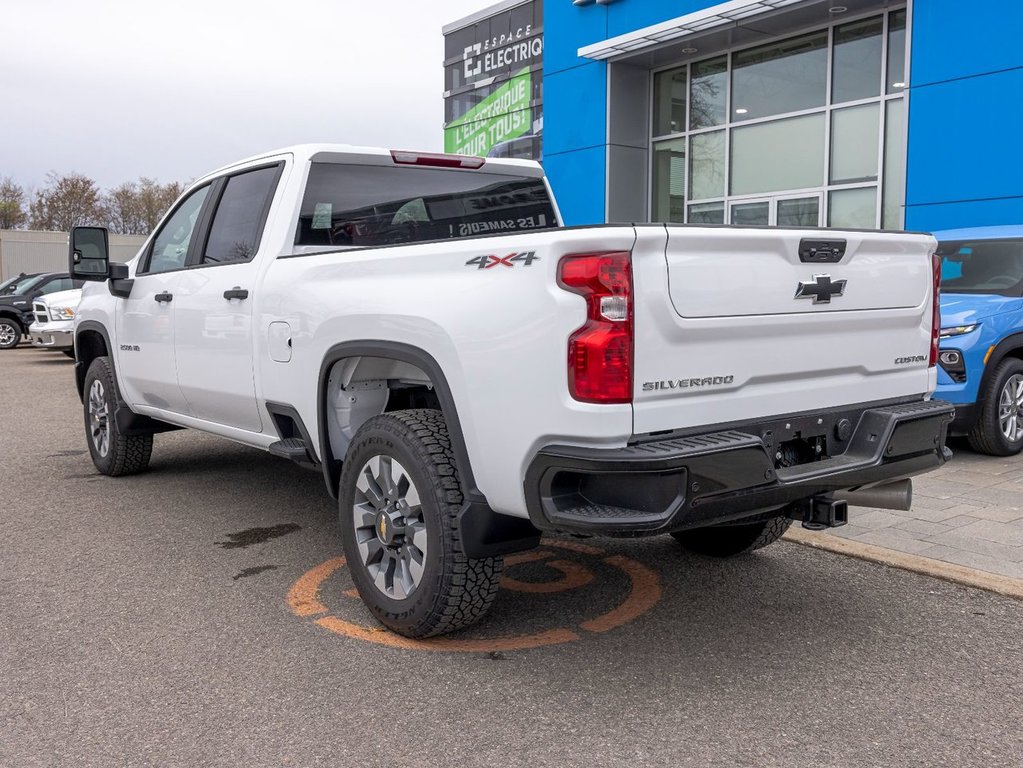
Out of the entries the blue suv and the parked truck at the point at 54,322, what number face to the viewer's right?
0

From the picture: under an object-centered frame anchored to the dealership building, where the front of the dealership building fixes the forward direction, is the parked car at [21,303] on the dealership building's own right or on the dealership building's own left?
on the dealership building's own right

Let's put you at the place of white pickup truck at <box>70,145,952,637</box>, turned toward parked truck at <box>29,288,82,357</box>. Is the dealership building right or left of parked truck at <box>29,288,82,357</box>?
right

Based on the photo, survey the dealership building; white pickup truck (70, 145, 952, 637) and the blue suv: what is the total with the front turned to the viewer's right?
0

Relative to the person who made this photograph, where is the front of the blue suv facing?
facing the viewer and to the left of the viewer

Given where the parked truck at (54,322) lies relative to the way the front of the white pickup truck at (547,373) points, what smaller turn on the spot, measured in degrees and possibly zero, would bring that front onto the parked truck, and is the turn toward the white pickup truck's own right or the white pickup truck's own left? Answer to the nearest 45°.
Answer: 0° — it already faces it

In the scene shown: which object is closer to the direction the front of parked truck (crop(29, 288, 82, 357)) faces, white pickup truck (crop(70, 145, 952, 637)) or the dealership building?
the white pickup truck

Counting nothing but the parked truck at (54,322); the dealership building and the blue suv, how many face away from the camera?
0

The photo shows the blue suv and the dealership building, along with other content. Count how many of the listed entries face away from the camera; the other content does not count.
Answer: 0

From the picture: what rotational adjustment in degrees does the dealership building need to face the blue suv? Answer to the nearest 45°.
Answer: approximately 45° to its left

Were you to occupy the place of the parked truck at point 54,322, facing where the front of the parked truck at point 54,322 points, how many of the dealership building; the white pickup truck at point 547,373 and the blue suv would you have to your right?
0

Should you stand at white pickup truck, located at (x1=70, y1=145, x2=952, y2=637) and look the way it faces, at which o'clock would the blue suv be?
The blue suv is roughly at 3 o'clock from the white pickup truck.

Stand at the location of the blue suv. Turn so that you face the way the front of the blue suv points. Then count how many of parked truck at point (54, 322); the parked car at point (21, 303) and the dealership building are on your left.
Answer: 0

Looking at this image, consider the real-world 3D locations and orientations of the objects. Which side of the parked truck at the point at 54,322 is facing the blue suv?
left
